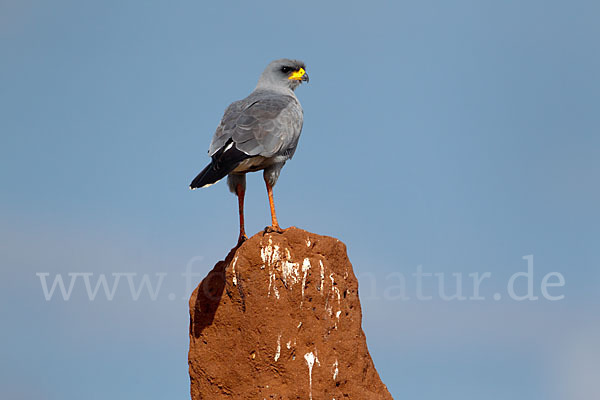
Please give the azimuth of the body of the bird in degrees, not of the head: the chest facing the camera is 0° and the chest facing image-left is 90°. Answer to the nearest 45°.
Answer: approximately 225°
